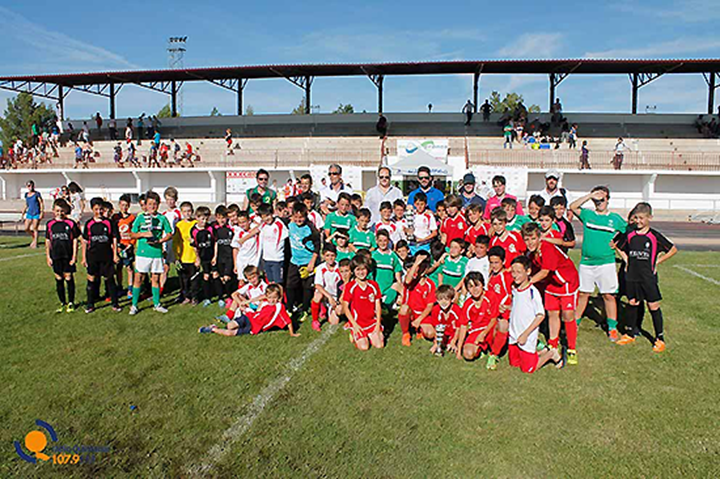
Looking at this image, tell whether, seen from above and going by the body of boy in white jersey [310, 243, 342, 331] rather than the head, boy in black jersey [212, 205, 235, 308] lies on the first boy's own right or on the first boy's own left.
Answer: on the first boy's own right

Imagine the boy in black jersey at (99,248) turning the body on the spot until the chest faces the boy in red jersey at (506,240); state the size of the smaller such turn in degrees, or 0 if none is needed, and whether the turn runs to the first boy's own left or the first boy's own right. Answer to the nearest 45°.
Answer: approximately 45° to the first boy's own left

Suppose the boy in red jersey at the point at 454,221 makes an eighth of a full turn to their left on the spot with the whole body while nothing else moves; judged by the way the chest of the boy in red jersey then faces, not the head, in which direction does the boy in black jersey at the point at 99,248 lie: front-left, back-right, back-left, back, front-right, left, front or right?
back-right

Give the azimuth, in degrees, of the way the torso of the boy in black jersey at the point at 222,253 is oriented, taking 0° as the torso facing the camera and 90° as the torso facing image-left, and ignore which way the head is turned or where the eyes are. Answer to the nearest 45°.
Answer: approximately 0°

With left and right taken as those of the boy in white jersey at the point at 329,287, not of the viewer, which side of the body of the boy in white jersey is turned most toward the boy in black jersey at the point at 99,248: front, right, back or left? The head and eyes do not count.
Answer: right

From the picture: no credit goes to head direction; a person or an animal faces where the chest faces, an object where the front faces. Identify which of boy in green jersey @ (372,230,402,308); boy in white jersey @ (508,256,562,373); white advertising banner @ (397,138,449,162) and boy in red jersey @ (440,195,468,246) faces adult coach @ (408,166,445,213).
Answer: the white advertising banner
